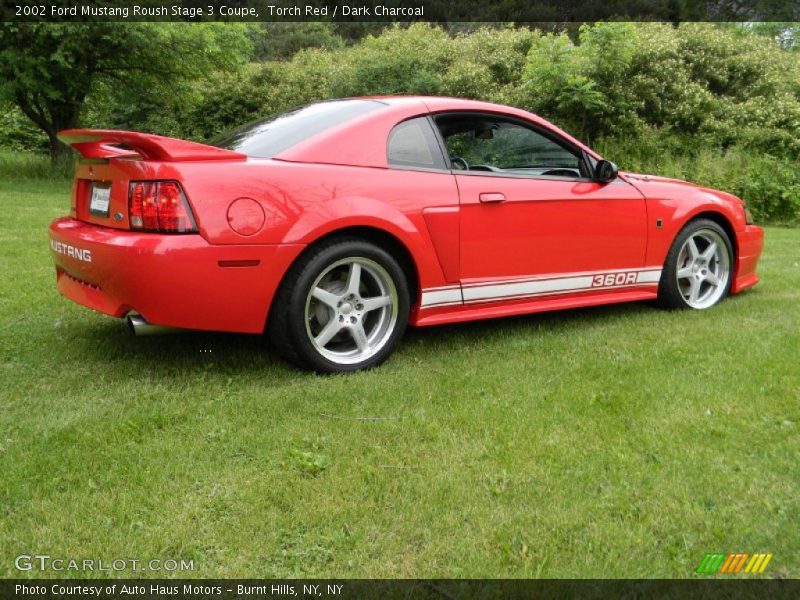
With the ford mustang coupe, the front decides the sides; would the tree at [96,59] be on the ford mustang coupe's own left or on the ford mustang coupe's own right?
on the ford mustang coupe's own left

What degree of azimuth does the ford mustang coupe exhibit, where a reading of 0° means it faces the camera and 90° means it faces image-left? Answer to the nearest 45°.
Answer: approximately 225°
